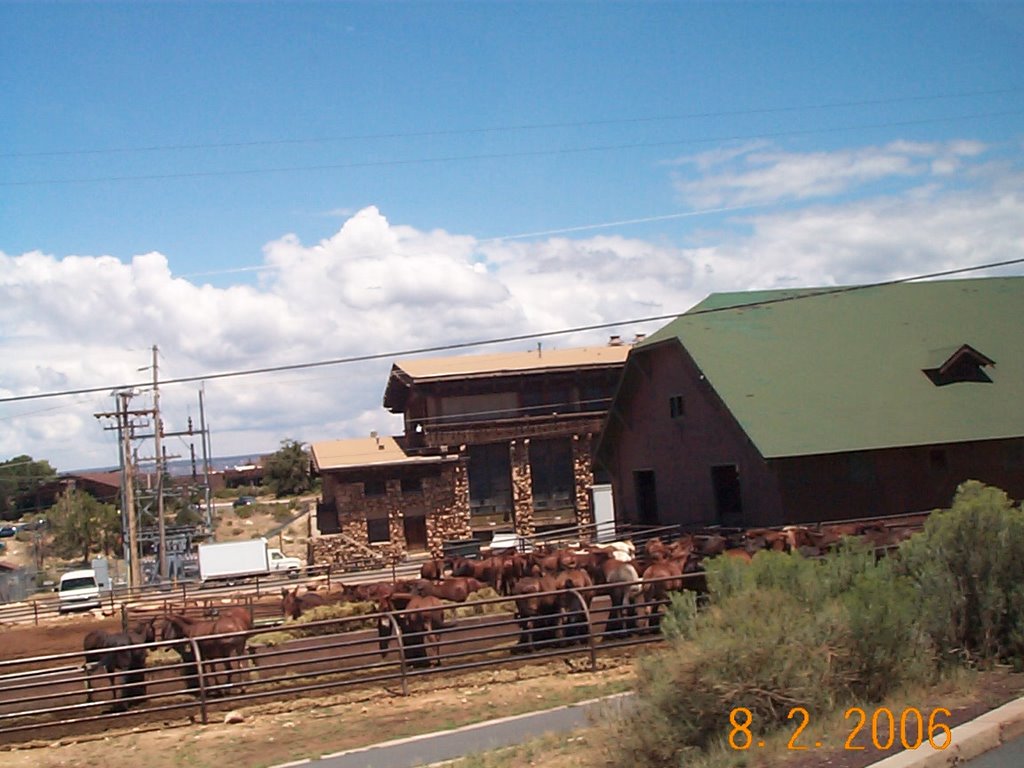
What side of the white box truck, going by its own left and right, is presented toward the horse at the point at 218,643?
right

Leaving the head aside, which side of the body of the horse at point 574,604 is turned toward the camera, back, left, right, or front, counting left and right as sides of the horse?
back

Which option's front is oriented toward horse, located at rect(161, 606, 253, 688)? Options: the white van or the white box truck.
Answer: the white van

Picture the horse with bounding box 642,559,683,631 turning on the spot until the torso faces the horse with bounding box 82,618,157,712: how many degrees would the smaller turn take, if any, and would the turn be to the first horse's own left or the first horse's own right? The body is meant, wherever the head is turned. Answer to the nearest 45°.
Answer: approximately 135° to the first horse's own left

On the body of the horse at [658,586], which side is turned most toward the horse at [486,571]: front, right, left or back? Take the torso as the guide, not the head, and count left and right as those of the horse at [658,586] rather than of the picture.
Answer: left

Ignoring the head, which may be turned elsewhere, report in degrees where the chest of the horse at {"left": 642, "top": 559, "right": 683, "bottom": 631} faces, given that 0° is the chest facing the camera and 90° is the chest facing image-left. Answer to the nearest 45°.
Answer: approximately 225°
